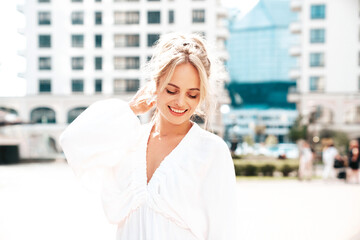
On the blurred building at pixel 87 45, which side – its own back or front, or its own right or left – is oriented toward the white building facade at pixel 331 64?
left

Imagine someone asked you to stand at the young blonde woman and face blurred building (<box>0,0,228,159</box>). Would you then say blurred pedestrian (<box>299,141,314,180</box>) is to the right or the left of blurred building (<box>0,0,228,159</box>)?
right

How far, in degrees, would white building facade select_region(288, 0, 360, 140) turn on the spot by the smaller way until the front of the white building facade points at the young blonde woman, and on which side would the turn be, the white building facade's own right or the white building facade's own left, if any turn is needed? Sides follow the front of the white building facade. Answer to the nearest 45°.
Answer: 0° — it already faces them

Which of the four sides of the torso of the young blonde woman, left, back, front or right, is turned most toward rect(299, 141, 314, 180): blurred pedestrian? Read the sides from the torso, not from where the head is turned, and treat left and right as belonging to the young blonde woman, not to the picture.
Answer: back

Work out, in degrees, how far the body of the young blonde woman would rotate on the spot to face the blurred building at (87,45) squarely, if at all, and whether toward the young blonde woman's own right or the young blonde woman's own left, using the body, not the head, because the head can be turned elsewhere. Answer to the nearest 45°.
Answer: approximately 135° to the young blonde woman's own right

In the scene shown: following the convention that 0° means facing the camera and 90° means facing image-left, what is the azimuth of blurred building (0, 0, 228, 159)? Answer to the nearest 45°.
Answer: approximately 0°

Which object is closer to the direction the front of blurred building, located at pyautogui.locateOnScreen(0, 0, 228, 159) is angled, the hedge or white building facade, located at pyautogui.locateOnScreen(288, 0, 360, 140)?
the hedge

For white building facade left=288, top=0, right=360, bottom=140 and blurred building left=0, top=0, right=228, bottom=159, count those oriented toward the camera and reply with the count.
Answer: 2

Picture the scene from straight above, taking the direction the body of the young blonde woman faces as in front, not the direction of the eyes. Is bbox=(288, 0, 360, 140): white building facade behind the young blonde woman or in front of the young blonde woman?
behind

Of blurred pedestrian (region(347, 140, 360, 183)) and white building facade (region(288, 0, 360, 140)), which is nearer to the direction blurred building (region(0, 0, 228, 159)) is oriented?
the blurred pedestrian

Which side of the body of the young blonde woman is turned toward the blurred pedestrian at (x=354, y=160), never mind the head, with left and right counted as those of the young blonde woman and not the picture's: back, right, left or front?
back

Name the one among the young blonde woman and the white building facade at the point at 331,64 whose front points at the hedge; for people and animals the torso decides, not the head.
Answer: the white building facade

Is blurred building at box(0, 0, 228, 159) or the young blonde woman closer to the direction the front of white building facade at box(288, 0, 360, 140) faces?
the young blonde woman
